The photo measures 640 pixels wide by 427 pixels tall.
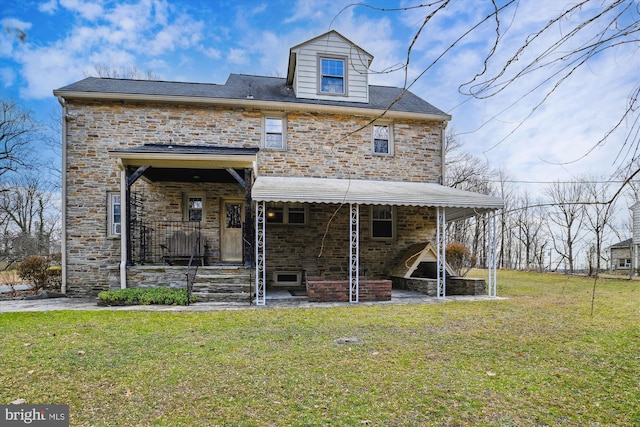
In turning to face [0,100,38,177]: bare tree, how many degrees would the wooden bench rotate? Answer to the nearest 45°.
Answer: approximately 135° to its right

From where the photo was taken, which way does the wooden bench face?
toward the camera

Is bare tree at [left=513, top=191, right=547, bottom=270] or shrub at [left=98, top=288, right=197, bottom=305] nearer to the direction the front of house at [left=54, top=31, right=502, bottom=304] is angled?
the shrub

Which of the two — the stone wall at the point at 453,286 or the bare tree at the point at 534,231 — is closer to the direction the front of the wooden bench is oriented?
the stone wall

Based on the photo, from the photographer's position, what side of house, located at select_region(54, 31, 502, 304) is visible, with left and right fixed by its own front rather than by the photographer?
front

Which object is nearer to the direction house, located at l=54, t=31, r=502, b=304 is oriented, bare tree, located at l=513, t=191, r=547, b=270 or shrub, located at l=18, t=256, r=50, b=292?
the shrub

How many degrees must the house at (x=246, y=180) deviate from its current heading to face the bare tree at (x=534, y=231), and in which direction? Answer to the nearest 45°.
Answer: approximately 135° to its left

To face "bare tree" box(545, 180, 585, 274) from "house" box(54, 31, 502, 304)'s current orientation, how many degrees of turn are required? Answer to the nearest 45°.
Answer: approximately 135° to its left

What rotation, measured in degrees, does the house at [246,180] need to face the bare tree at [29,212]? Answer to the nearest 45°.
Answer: approximately 135° to its right

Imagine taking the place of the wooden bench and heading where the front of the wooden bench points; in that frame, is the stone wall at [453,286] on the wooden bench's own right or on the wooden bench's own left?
on the wooden bench's own left

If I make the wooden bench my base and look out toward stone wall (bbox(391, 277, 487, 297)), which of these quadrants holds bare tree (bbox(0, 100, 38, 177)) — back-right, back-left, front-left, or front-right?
back-left
